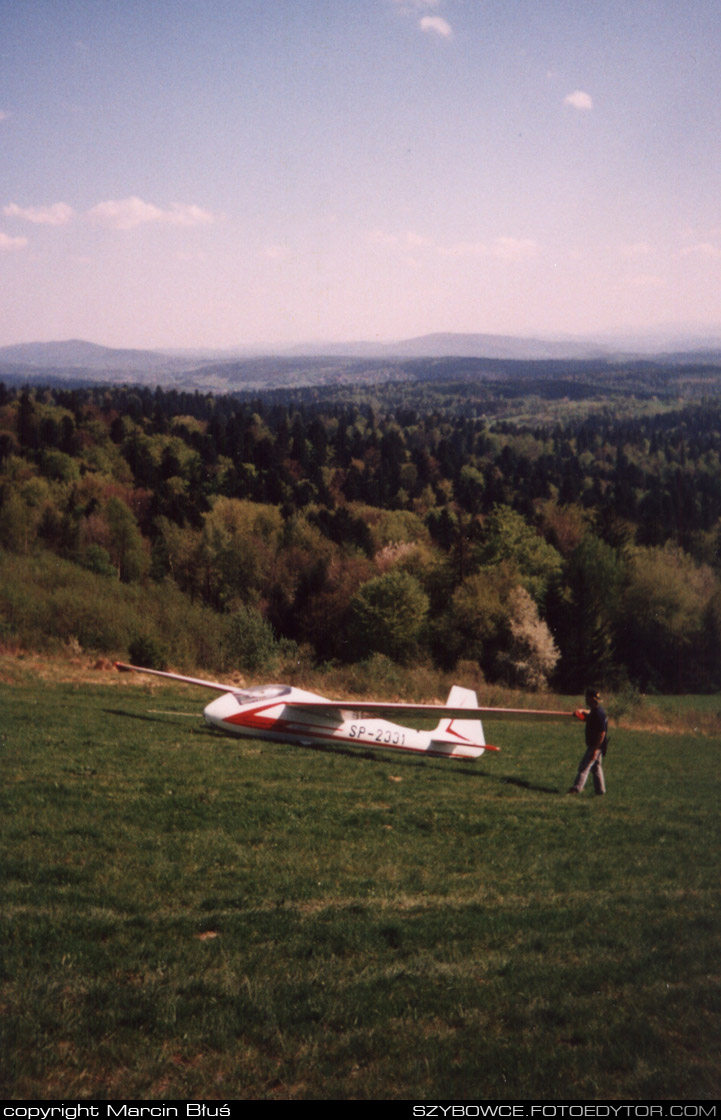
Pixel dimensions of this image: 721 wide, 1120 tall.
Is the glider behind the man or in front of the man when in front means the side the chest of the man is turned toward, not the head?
in front

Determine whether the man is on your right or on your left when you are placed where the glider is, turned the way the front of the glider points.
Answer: on your left

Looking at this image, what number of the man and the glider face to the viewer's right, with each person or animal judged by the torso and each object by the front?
0

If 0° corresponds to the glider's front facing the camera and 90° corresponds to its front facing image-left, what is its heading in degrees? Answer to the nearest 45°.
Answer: approximately 45°

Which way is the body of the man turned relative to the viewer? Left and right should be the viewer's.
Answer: facing to the left of the viewer
